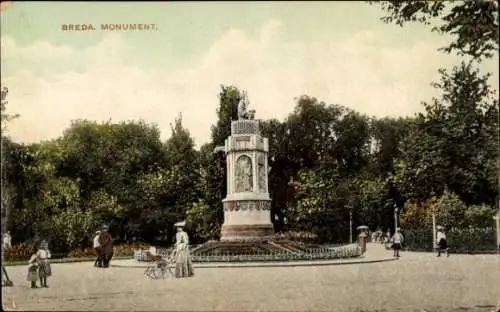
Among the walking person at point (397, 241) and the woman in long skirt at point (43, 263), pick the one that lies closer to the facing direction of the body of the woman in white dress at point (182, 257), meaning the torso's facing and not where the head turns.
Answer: the woman in long skirt

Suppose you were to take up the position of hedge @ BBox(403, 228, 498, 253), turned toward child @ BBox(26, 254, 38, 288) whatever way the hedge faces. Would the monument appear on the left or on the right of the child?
right

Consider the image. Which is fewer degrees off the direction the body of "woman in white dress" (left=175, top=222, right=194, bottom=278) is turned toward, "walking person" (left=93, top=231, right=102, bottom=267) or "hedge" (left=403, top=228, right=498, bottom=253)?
the walking person

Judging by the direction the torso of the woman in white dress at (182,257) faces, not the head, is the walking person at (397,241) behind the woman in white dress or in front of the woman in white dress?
behind

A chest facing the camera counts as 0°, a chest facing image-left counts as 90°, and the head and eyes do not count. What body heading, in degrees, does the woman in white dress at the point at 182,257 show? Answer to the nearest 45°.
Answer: approximately 45°

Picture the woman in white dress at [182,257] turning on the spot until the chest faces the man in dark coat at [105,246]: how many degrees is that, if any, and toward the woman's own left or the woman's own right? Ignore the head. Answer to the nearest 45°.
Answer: approximately 45° to the woman's own right

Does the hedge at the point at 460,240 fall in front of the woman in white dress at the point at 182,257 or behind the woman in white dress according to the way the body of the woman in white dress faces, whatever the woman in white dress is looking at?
behind

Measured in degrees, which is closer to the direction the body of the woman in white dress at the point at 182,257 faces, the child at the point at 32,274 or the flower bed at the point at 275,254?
the child

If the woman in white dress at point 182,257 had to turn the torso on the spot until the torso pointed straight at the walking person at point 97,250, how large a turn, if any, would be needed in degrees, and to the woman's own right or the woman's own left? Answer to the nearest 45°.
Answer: approximately 45° to the woman's own right

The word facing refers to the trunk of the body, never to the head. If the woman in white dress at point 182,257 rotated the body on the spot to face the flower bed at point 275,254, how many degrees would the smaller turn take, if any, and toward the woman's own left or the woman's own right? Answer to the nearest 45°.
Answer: approximately 180°

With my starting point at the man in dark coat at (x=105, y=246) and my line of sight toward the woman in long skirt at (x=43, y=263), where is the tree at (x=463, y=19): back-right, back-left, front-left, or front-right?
back-left
